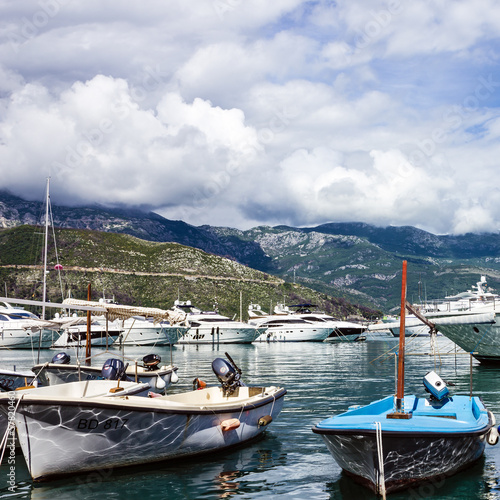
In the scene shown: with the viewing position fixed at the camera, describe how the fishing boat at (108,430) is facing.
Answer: facing the viewer and to the left of the viewer

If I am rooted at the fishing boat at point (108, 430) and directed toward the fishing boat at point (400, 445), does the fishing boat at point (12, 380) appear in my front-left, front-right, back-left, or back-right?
back-left

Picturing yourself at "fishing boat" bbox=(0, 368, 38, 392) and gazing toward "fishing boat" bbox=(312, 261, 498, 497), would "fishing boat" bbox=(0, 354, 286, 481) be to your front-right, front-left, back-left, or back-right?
front-right

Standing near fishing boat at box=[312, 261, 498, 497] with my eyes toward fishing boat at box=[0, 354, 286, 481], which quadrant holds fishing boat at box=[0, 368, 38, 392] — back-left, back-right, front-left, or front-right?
front-right

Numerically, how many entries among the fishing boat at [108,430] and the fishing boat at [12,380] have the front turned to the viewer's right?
0

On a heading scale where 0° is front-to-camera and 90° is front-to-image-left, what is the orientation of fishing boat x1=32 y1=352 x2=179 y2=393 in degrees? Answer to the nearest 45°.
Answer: approximately 90°

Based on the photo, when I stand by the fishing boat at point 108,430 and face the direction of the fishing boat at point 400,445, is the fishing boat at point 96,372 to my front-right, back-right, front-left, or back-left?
back-left

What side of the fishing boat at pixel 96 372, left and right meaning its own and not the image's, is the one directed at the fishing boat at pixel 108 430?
left

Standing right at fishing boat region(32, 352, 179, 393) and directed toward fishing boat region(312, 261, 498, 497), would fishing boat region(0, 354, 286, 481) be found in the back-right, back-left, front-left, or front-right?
front-right
